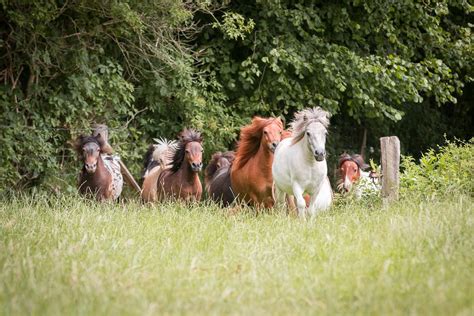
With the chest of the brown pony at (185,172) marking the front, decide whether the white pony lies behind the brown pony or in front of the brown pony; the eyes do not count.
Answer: in front

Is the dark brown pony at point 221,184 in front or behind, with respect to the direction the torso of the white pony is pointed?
behind

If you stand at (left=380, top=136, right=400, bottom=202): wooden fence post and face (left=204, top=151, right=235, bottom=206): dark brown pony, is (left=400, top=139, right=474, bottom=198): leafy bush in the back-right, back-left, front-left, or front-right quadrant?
back-right

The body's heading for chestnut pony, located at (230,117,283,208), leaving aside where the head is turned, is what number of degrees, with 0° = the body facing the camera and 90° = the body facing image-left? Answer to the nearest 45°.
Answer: approximately 315°

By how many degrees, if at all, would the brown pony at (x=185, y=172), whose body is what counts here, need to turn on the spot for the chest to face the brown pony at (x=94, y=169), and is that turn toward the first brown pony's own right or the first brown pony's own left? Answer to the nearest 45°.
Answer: approximately 135° to the first brown pony's own right

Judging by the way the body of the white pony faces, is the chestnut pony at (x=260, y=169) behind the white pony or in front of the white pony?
behind
